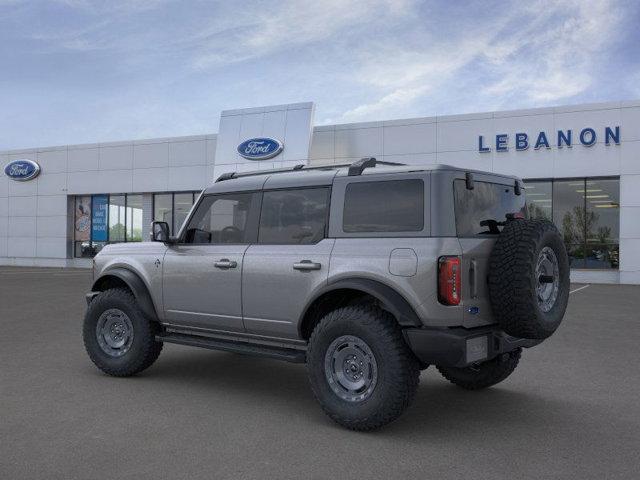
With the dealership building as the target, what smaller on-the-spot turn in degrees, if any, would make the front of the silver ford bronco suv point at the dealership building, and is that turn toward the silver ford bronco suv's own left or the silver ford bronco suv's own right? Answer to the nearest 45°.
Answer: approximately 45° to the silver ford bronco suv's own right

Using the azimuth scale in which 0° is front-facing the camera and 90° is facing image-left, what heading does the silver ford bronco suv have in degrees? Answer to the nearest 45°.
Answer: approximately 135°
